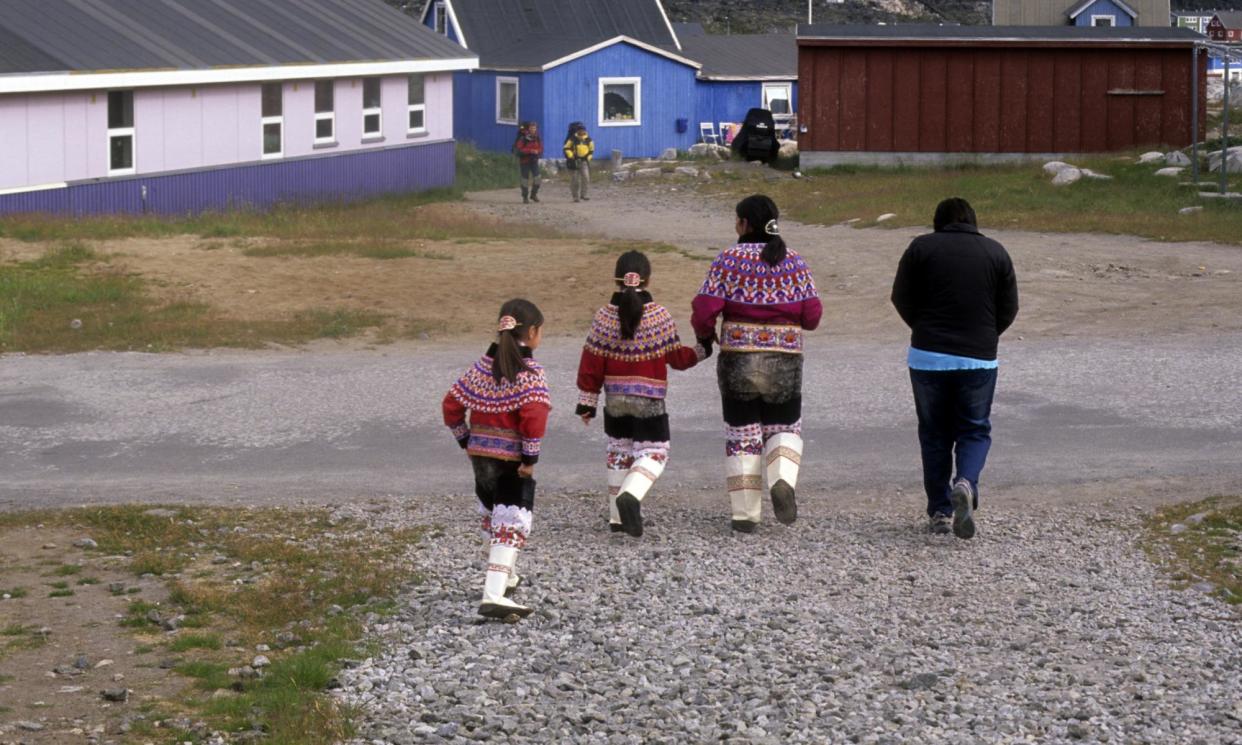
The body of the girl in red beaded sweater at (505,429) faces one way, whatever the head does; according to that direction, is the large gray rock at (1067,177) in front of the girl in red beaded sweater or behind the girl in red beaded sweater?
in front

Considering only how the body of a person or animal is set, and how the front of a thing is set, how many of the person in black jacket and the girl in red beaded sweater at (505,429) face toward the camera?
0

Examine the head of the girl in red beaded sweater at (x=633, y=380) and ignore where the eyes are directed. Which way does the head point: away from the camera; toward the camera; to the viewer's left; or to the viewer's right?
away from the camera

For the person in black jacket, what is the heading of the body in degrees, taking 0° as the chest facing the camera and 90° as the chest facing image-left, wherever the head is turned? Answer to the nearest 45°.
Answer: approximately 180°

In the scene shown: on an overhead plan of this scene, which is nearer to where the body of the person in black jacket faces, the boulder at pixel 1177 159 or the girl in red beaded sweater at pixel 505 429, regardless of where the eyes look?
the boulder

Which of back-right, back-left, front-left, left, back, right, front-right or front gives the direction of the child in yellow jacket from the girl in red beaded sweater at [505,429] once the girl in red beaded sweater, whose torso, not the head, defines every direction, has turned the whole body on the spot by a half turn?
back-right

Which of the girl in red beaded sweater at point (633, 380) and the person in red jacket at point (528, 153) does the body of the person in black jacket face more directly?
the person in red jacket

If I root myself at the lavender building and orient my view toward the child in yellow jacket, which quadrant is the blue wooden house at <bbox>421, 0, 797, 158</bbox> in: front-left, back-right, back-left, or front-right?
front-left

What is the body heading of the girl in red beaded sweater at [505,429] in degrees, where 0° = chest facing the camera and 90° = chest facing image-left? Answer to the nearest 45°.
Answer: approximately 225°

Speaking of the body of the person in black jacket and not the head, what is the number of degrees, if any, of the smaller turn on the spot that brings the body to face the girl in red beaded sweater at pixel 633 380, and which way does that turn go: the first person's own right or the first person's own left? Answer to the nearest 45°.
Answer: approximately 90° to the first person's own left

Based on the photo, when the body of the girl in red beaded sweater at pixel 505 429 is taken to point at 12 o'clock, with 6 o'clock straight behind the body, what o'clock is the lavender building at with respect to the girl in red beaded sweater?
The lavender building is roughly at 10 o'clock from the girl in red beaded sweater.

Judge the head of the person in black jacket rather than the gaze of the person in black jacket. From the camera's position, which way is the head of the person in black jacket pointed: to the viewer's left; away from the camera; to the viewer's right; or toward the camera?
away from the camera

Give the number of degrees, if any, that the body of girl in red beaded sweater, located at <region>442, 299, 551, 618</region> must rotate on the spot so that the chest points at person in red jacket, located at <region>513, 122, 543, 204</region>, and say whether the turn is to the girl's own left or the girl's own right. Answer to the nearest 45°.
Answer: approximately 45° to the girl's own left

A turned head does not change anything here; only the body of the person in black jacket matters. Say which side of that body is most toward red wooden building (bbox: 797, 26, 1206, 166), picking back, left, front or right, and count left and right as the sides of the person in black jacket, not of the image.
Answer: front

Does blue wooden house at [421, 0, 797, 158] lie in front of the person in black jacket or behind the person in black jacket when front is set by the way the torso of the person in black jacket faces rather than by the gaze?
in front

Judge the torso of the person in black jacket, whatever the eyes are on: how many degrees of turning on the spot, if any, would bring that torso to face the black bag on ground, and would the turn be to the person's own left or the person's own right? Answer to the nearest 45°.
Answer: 0° — they already face it

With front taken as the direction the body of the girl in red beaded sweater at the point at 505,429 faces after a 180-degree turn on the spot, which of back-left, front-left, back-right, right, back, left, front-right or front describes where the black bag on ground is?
back-right
